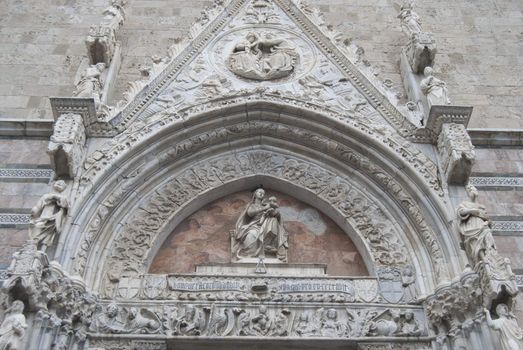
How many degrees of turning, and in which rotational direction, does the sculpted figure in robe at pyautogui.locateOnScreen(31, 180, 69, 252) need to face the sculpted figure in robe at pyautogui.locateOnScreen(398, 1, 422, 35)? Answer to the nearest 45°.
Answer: approximately 90° to its left

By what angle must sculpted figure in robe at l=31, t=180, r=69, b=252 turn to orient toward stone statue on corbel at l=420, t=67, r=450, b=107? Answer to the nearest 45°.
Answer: approximately 90° to its left

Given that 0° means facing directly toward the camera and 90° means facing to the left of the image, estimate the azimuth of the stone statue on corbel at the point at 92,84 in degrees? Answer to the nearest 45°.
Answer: approximately 315°

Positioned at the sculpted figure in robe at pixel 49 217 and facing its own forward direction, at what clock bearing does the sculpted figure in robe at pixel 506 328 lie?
the sculpted figure in robe at pixel 506 328 is roughly at 10 o'clock from the sculpted figure in robe at pixel 49 217.

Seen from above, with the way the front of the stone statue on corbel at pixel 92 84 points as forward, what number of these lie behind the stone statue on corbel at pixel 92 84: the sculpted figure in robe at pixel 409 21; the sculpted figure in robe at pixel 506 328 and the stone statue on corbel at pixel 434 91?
0

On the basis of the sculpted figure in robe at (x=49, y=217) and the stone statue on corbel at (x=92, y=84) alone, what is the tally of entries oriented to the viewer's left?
0

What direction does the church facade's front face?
toward the camera

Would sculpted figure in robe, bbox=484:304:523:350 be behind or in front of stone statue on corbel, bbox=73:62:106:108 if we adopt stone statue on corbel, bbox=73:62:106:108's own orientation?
in front

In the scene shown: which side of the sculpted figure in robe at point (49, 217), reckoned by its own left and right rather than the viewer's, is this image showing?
front
